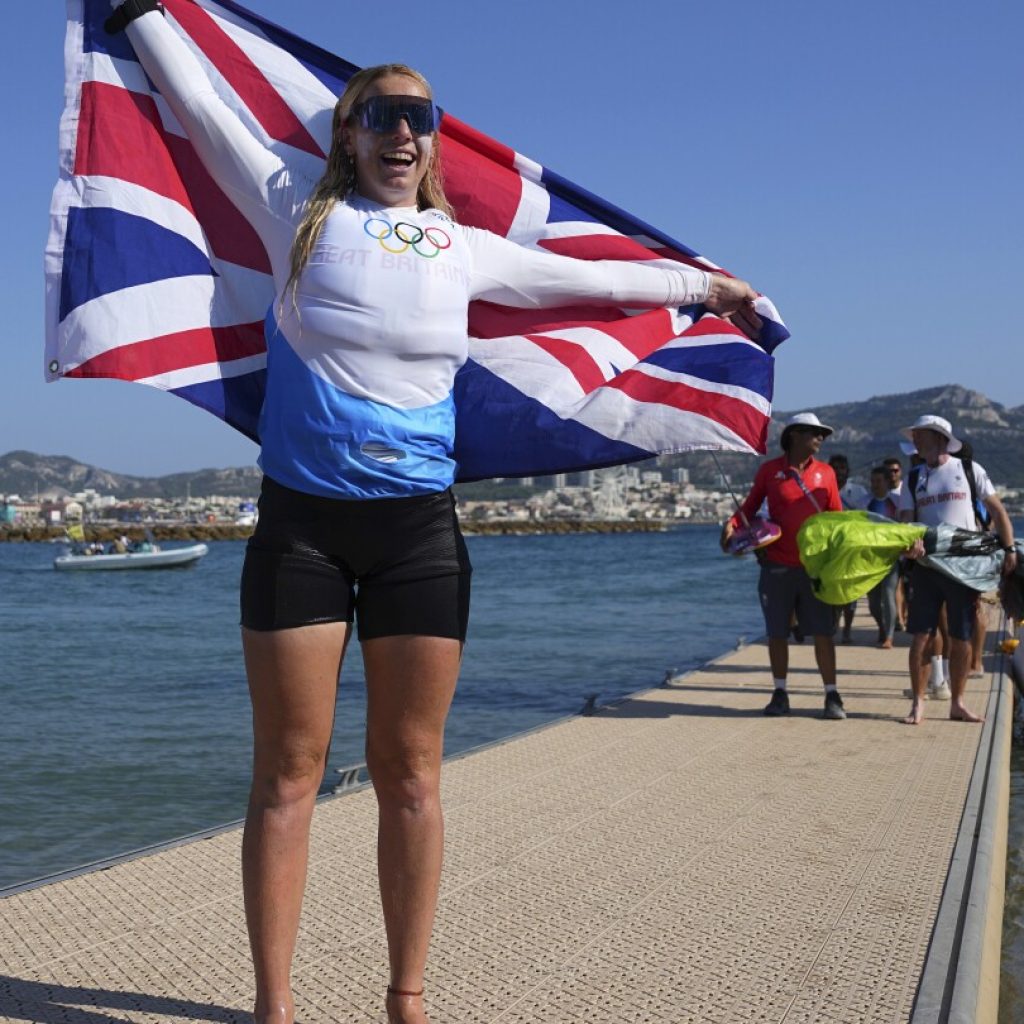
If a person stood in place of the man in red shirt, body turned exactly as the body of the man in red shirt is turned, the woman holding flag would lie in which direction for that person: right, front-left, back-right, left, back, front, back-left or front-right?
front

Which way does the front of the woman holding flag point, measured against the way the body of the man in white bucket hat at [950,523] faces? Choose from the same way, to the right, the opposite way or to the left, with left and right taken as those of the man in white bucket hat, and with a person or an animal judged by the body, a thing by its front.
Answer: the same way

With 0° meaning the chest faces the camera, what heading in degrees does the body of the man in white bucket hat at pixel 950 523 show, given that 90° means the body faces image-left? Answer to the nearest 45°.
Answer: approximately 0°

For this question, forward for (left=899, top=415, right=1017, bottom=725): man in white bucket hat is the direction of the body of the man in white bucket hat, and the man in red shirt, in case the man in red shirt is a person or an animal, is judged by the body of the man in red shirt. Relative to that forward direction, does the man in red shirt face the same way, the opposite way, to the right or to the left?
the same way

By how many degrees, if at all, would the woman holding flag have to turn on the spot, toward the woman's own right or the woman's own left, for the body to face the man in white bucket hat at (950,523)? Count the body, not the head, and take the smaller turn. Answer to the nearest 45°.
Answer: approximately 135° to the woman's own left

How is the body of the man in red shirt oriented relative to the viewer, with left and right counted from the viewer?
facing the viewer

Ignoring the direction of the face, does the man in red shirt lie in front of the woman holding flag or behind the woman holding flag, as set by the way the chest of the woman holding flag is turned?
behind

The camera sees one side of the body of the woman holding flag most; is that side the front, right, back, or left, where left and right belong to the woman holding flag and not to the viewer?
front

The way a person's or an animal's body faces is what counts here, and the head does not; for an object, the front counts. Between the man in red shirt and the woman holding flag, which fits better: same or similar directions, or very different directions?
same or similar directions

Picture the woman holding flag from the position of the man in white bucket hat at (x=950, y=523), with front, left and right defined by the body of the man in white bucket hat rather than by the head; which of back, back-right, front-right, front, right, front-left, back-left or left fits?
front
